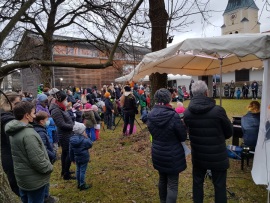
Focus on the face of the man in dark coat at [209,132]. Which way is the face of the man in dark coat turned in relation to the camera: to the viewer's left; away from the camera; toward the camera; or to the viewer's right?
away from the camera

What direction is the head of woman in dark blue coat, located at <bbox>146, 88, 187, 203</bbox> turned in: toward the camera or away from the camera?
away from the camera

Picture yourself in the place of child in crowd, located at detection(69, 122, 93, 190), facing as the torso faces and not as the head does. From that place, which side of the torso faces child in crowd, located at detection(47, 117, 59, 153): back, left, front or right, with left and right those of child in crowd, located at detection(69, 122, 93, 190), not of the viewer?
left

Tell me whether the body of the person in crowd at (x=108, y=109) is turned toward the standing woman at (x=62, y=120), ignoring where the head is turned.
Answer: no

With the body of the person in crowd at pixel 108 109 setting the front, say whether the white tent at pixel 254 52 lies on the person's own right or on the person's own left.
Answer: on the person's own right

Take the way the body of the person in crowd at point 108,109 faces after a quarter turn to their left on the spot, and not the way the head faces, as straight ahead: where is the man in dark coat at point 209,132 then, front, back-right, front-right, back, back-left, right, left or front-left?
back

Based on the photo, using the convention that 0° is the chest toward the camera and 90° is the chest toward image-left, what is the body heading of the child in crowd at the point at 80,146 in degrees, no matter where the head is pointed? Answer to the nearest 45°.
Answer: approximately 225°

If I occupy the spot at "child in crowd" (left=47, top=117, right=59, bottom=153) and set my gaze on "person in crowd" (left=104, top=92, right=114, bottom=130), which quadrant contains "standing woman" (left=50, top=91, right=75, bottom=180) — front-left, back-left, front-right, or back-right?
back-right

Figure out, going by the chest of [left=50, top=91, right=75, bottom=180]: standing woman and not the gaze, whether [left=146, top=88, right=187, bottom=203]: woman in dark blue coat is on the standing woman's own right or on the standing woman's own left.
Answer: on the standing woman's own right

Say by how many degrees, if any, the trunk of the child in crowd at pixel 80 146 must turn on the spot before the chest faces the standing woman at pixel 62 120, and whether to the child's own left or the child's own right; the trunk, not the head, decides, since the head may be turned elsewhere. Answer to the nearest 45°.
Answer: approximately 90° to the child's own left

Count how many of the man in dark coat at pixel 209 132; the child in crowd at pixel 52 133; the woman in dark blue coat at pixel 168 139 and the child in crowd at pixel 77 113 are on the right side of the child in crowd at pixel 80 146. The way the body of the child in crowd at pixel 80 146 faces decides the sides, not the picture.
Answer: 2

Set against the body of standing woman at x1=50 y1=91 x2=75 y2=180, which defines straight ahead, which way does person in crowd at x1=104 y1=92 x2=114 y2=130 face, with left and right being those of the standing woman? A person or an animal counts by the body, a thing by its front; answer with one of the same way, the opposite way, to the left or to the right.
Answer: the same way

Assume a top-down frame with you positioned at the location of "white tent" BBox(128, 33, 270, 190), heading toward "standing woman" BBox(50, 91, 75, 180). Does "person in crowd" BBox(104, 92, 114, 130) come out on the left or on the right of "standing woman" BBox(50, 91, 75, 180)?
right

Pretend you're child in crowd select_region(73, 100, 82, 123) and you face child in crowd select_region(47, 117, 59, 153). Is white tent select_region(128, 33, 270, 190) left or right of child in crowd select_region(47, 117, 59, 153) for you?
left

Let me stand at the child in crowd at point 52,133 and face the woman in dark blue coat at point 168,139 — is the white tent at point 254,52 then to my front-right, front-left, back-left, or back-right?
front-left

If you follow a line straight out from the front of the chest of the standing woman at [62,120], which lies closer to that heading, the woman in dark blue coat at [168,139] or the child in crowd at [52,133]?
the woman in dark blue coat
